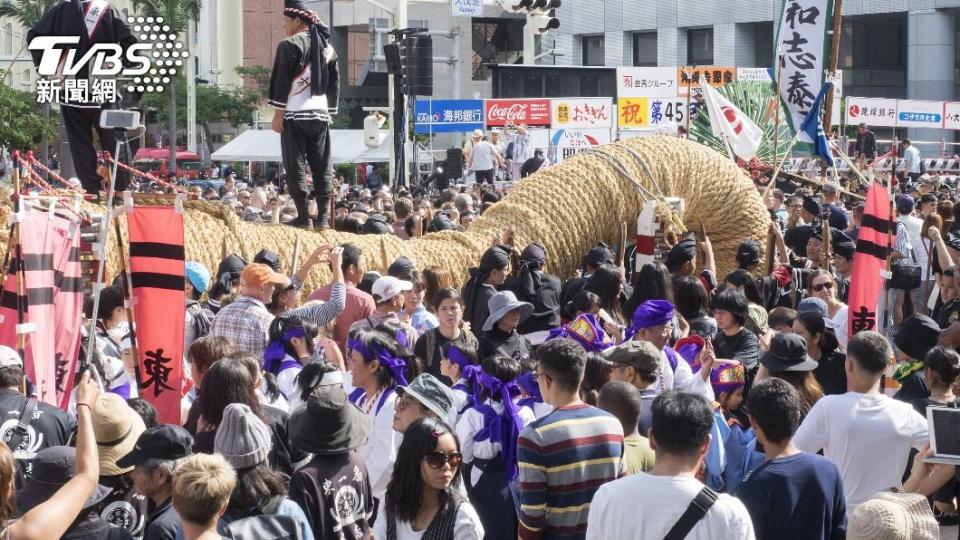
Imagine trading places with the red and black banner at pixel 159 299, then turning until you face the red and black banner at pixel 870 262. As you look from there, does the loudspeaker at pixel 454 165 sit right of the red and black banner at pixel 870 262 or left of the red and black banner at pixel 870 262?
left

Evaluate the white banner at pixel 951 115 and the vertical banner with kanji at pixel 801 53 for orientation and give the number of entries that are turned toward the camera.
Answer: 2

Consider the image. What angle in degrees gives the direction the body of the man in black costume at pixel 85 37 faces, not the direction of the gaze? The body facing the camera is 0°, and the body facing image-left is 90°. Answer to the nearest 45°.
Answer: approximately 0°

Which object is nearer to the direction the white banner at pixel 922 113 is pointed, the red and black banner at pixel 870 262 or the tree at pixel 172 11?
the red and black banner

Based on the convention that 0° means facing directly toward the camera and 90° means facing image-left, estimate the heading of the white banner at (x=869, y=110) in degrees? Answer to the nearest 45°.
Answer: approximately 0°

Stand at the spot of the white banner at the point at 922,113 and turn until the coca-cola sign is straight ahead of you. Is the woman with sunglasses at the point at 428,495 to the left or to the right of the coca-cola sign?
left

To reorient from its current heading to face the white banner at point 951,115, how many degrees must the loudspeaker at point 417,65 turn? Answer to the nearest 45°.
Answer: approximately 90° to its left
